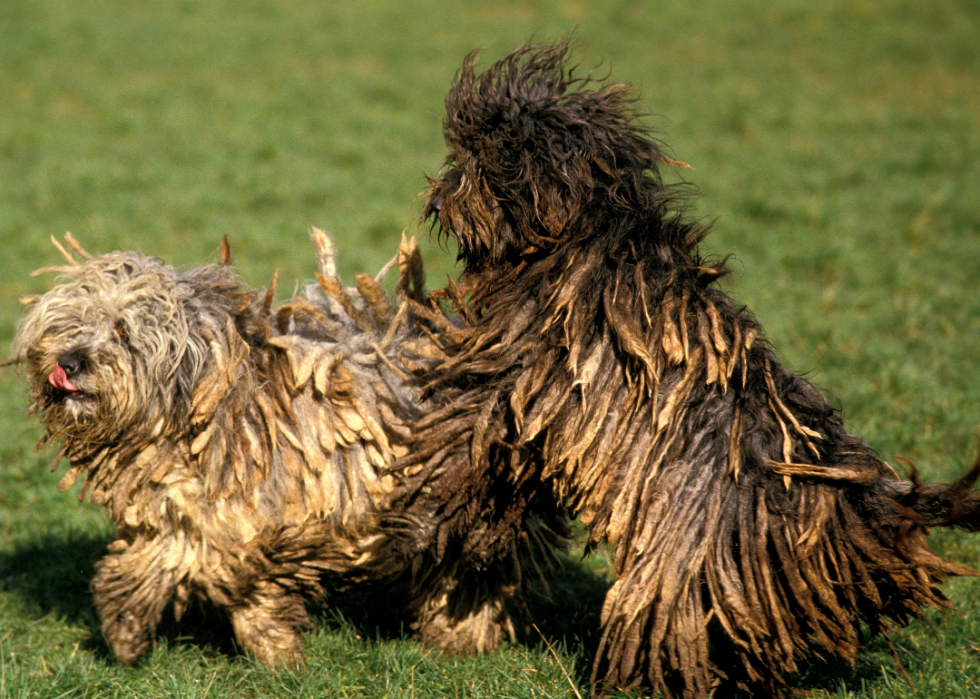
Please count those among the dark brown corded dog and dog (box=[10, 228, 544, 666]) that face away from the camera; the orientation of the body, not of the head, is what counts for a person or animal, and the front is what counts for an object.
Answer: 0

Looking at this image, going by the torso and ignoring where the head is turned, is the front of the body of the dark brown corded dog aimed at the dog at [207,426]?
yes

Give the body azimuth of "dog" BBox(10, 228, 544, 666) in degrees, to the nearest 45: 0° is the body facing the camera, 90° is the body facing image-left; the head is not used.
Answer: approximately 45°

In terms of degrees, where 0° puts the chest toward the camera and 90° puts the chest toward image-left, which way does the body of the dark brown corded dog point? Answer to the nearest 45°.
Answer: approximately 90°
